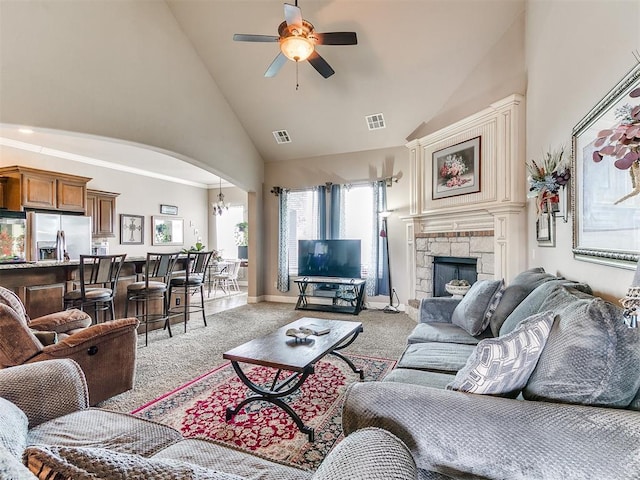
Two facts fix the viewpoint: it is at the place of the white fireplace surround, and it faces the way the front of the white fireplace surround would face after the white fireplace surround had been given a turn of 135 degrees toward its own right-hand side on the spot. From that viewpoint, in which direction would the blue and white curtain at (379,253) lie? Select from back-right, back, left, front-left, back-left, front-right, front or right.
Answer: front-left

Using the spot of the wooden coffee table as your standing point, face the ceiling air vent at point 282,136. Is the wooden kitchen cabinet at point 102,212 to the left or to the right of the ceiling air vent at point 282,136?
left

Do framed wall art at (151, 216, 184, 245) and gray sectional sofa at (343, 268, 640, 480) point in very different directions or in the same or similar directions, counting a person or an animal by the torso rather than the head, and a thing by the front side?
very different directions

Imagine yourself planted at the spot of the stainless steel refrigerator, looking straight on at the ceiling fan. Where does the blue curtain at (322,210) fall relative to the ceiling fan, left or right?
left

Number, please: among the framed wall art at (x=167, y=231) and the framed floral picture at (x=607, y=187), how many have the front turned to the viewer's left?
1

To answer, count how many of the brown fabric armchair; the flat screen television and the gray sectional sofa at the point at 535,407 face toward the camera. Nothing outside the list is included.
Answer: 1

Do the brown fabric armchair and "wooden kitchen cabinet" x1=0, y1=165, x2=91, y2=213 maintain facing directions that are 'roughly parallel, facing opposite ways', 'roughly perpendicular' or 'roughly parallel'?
roughly perpendicular

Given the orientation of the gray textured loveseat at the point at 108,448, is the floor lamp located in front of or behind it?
in front

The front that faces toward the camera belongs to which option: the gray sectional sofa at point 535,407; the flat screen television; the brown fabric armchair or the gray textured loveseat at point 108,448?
the flat screen television

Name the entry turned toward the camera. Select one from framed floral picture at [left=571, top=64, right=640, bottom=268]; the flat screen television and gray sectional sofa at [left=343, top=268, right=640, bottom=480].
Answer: the flat screen television

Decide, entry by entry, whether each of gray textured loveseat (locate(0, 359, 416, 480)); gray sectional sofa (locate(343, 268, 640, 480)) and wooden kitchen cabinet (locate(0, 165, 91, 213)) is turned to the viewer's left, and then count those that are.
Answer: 1

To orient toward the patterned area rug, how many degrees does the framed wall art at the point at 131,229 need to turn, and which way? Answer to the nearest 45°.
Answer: approximately 45° to its right

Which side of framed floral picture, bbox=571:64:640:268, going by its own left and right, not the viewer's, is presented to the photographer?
left

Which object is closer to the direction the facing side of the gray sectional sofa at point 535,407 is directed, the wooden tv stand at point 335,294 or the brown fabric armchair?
the brown fabric armchair
